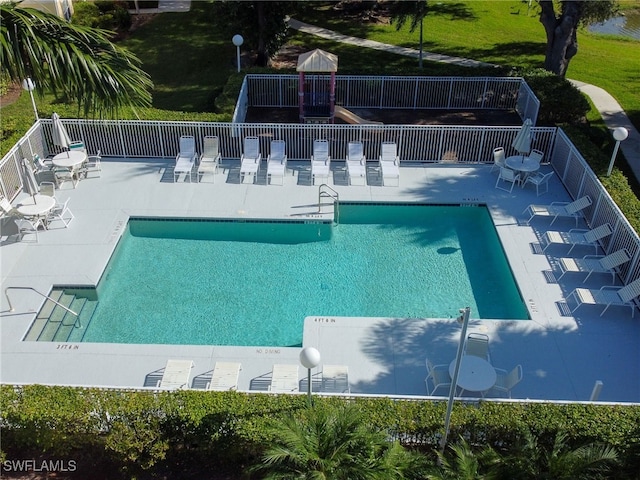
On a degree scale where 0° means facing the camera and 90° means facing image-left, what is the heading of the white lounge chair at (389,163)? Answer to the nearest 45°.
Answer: approximately 0°

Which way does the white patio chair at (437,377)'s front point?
to the viewer's right

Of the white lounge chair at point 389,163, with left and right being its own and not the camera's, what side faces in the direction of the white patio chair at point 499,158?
left

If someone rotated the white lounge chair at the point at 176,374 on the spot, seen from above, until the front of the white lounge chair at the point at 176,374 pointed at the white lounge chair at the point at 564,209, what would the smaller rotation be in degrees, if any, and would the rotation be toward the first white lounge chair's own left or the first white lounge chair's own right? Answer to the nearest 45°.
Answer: approximately 90° to the first white lounge chair's own right

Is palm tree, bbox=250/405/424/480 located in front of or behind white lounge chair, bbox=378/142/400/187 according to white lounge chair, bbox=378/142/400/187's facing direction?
in front

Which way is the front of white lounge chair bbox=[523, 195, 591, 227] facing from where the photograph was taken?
facing to the left of the viewer

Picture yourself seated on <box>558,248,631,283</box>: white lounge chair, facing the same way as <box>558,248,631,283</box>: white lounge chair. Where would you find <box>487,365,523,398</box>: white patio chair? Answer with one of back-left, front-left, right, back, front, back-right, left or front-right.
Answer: left

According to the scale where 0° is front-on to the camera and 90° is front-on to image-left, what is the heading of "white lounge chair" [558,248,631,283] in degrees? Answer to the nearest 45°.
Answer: approximately 90°

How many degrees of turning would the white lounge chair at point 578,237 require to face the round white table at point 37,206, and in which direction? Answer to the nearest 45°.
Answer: approximately 45° to its left

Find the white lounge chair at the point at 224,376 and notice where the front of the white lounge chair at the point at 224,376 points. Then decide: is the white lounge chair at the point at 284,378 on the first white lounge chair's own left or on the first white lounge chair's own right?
on the first white lounge chair's own right

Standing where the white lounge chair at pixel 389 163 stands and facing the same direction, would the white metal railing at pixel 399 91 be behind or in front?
behind

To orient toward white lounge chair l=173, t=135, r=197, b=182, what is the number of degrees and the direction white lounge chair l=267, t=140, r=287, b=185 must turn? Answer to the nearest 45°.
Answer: approximately 90° to its right

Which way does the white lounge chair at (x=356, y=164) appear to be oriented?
toward the camera

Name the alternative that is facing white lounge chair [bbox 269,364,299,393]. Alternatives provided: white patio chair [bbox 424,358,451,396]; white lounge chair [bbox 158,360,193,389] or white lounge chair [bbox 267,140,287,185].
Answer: white lounge chair [bbox 267,140,287,185]

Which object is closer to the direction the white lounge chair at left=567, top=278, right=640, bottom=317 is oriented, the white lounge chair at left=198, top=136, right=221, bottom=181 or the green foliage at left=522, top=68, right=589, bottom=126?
the white lounge chair

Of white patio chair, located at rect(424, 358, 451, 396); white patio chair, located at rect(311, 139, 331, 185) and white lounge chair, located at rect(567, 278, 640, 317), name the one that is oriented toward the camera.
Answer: white patio chair, located at rect(311, 139, 331, 185)

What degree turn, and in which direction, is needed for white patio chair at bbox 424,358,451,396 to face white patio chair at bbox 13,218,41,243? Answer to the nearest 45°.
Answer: approximately 180°

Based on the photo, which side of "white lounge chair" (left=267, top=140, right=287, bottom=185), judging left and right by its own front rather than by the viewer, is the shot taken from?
front

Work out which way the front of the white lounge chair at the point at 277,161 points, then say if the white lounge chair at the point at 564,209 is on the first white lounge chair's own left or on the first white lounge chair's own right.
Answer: on the first white lounge chair's own left

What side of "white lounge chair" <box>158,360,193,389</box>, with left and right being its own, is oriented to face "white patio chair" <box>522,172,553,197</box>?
right

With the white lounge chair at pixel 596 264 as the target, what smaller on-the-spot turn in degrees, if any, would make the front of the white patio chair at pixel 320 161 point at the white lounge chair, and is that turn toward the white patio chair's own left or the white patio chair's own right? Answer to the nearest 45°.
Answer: approximately 45° to the white patio chair's own left

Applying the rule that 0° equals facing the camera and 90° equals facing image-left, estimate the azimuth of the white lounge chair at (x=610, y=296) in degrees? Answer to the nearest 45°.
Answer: approximately 90°
